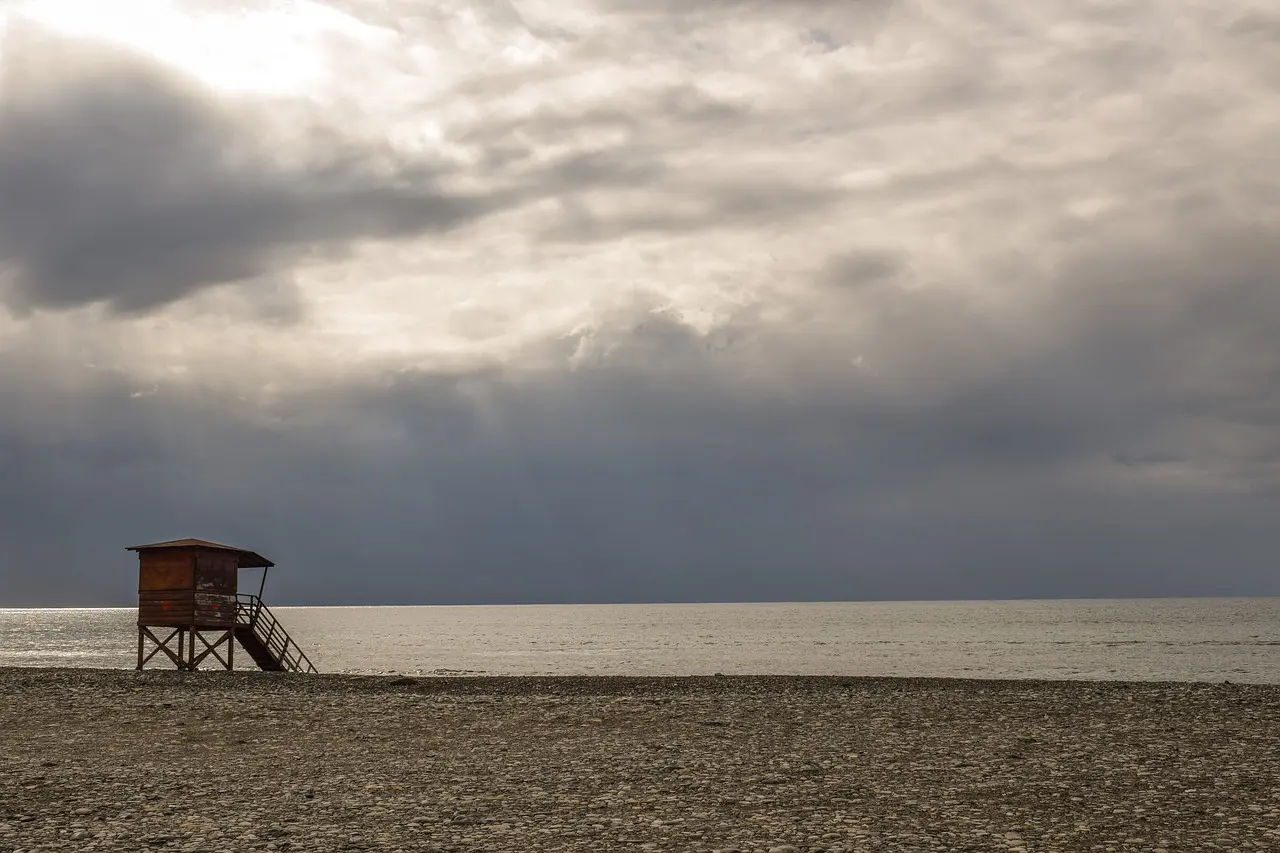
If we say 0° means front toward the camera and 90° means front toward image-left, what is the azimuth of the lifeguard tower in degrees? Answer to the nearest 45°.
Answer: approximately 225°
